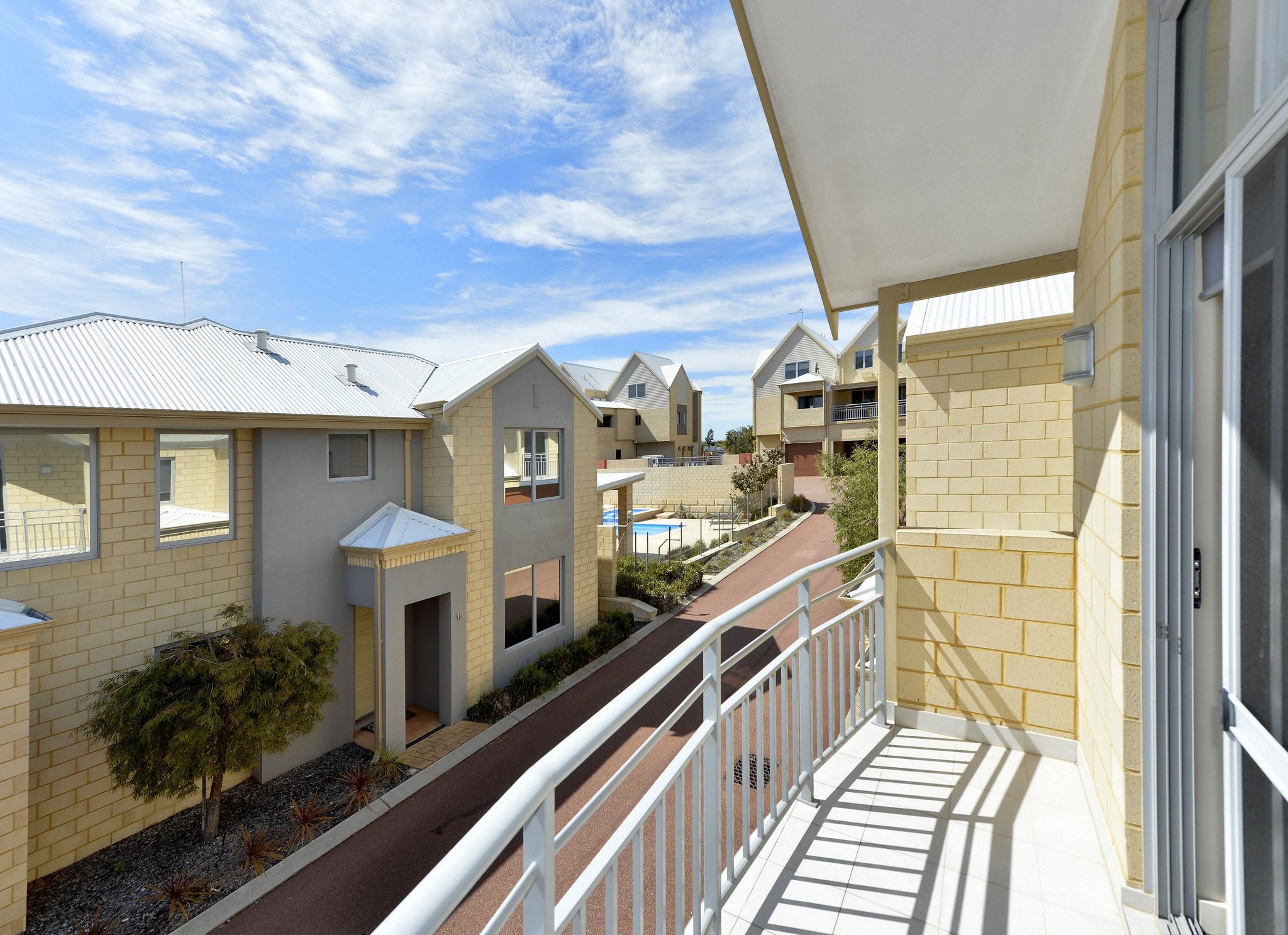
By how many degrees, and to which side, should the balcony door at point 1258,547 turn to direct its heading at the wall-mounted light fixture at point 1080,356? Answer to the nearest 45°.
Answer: approximately 90° to its right

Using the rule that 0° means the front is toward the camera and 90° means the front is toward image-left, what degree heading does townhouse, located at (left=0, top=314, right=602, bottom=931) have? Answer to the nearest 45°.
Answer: approximately 315°

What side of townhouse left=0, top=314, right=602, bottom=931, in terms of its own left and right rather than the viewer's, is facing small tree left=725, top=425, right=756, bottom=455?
left

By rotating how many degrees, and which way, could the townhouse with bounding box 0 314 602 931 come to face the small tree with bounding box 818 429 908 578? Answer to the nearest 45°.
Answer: approximately 45° to its left

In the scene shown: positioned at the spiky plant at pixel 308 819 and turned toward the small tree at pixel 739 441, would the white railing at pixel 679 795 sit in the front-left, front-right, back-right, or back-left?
back-right
